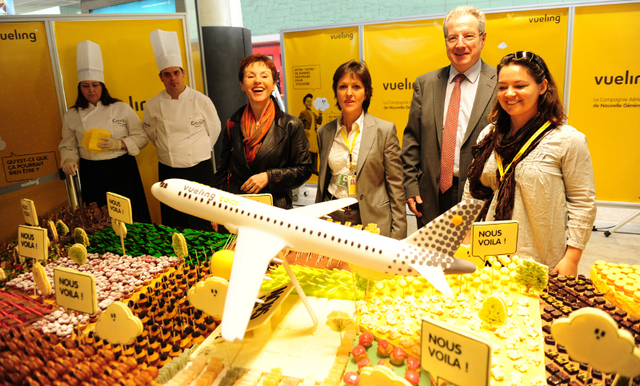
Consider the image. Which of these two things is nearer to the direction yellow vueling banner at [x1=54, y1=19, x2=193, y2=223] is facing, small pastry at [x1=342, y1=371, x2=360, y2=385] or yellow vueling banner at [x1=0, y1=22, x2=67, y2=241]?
the small pastry

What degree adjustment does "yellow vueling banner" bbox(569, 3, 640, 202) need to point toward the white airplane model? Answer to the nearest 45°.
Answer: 0° — it already faces it

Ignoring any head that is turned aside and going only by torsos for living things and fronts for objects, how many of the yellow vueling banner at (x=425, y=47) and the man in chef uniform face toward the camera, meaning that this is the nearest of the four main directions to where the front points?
2

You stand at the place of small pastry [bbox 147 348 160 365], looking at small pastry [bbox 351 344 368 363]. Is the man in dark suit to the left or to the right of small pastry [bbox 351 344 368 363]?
left

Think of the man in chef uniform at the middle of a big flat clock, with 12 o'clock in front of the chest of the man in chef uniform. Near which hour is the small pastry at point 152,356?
The small pastry is roughly at 12 o'clock from the man in chef uniform.

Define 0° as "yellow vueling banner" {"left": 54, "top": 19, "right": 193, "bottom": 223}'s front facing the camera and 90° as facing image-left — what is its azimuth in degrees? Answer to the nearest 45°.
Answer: approximately 0°
